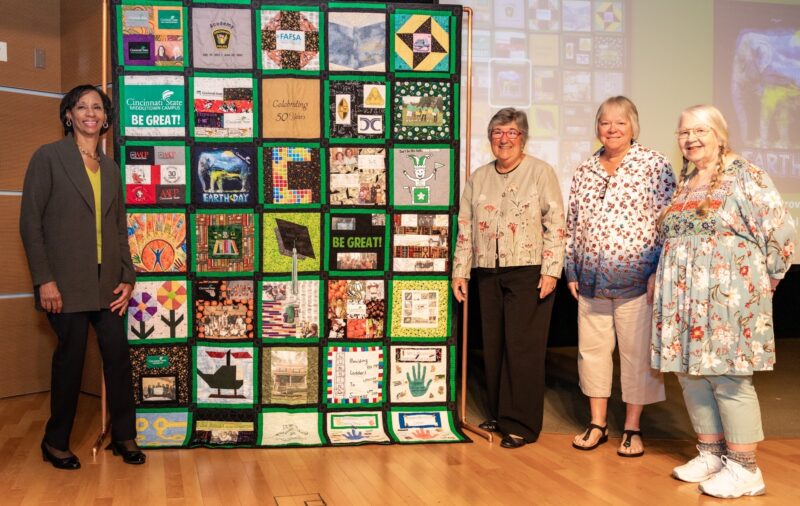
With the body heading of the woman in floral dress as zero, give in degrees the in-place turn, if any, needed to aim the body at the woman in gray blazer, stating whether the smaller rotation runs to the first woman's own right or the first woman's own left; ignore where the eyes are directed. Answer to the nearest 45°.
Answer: approximately 45° to the first woman's own right

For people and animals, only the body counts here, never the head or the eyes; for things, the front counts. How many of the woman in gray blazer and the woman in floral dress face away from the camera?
0

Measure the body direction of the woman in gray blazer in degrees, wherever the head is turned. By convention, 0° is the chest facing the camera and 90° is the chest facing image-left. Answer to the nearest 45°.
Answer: approximately 315°

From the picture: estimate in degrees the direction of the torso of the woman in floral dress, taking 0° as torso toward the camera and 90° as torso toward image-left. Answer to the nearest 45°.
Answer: approximately 45°

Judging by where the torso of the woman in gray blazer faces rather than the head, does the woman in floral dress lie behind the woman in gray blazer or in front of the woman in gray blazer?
in front
